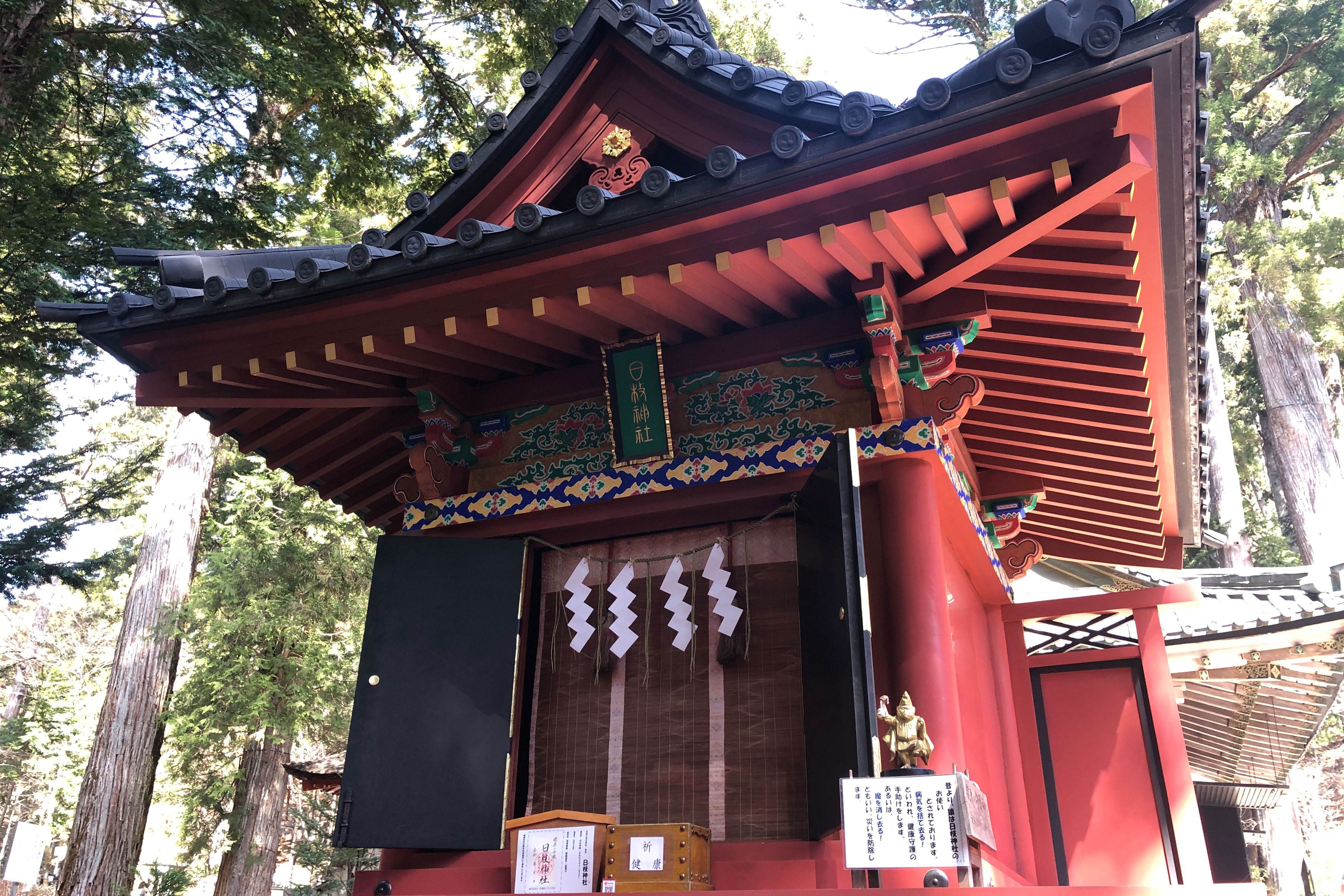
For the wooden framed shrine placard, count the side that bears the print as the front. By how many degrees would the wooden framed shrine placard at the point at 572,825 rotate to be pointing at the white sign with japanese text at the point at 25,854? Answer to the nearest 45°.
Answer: approximately 135° to its right

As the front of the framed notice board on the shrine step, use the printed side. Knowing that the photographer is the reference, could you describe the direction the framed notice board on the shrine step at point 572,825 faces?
facing the viewer

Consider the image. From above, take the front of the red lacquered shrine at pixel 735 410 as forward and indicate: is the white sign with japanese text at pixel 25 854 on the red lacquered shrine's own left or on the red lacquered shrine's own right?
on the red lacquered shrine's own right

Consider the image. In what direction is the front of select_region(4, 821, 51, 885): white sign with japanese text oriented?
toward the camera

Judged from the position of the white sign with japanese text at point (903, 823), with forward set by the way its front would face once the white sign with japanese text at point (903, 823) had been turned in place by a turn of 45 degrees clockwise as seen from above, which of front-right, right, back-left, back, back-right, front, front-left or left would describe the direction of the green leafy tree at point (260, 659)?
right

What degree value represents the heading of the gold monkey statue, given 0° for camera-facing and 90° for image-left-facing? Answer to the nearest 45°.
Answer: approximately 0°

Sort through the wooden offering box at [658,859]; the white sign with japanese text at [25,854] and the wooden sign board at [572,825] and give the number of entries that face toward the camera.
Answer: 3

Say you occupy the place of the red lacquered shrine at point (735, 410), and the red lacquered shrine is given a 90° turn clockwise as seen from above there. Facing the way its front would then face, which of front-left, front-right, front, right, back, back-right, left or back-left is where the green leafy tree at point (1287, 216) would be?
right
